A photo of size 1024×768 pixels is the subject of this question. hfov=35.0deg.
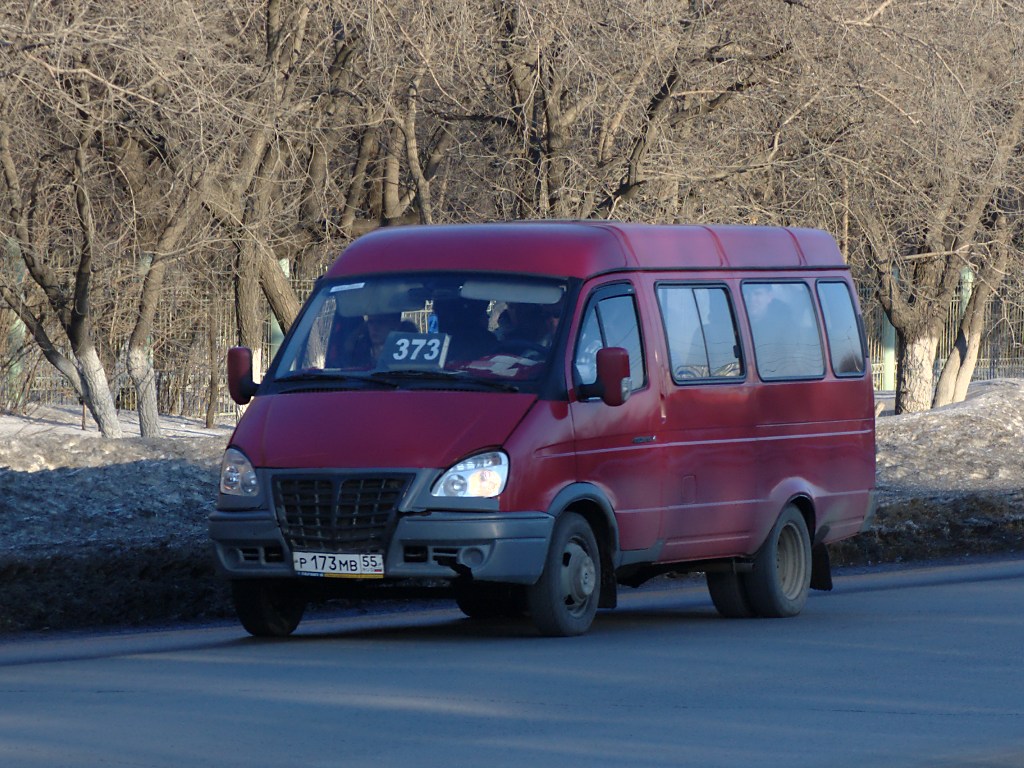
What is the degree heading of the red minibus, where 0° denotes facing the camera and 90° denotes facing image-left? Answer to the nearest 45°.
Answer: approximately 45°
